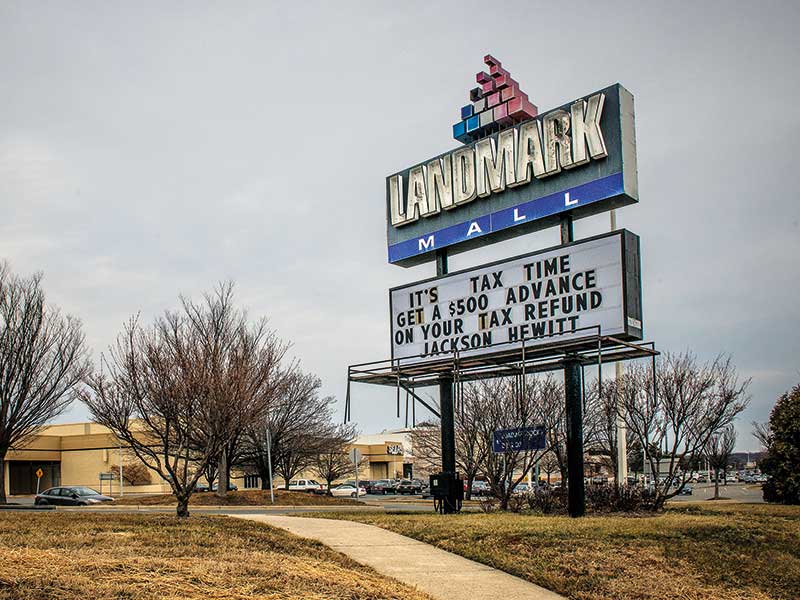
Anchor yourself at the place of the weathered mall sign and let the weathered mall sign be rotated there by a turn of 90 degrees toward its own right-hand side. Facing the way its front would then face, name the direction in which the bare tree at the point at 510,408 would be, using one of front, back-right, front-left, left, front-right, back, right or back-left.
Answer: front-right

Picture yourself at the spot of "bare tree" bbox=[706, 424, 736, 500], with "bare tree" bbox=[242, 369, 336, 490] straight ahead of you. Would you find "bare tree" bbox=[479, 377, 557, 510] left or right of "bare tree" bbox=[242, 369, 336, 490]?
left

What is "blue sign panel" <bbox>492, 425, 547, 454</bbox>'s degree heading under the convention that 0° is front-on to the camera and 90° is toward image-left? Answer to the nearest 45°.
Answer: approximately 0°

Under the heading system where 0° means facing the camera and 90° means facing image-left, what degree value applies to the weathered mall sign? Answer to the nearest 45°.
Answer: approximately 45°
